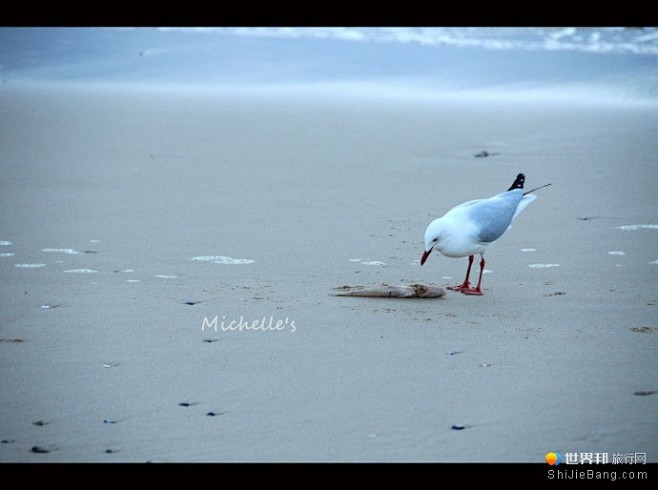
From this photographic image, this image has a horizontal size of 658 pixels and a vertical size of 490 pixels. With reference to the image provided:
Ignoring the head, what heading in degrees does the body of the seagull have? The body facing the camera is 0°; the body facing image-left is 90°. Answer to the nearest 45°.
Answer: approximately 90°
